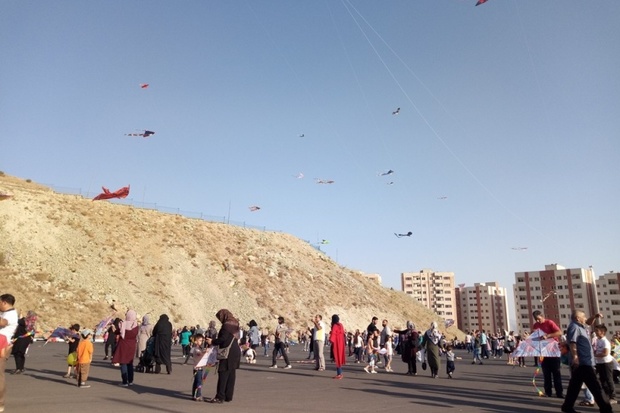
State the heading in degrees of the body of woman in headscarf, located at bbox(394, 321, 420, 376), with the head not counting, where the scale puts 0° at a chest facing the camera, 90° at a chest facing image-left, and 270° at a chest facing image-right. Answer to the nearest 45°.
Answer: approximately 45°

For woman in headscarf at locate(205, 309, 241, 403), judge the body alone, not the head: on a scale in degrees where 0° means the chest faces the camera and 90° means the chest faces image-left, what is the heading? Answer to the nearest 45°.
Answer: approximately 90°

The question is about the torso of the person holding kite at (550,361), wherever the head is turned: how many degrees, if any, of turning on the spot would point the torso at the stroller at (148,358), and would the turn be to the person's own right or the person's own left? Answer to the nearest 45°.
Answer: approximately 45° to the person's own right

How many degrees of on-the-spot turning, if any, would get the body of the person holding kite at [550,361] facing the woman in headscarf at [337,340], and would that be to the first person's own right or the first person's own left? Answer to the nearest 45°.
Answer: approximately 45° to the first person's own right

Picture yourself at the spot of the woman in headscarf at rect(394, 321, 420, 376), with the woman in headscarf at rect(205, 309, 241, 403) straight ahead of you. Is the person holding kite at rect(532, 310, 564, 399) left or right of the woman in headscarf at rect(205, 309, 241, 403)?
left

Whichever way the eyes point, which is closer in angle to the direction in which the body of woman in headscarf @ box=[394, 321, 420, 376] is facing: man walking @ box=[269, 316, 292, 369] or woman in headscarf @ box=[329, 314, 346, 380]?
the woman in headscarf

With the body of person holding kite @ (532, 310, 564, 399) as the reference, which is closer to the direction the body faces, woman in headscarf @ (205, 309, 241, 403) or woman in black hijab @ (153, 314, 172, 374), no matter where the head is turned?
the woman in headscarf
